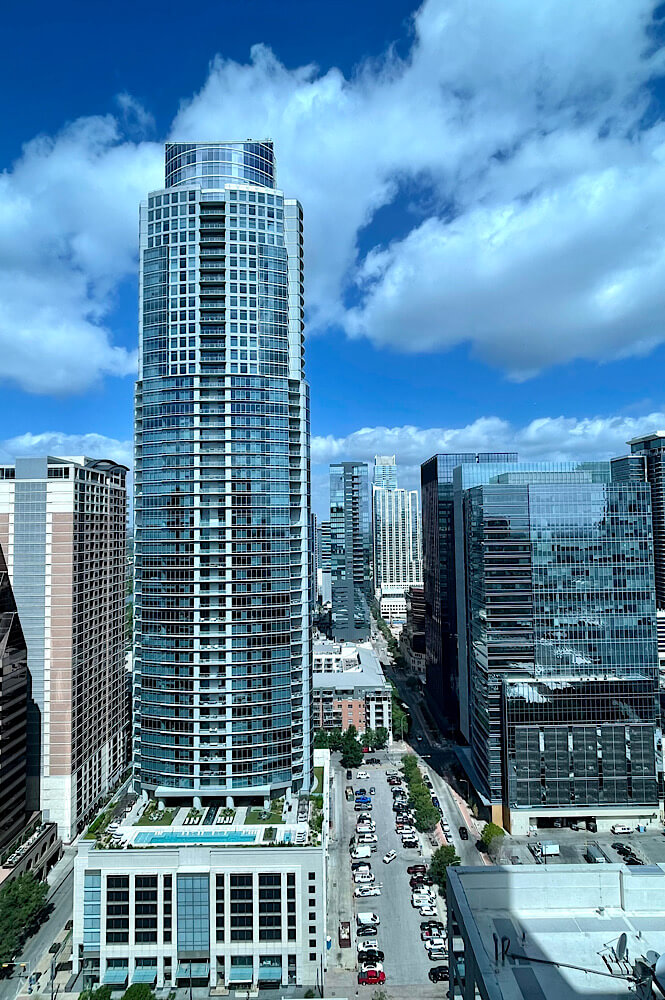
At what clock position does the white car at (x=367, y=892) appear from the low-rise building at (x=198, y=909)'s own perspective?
The white car is roughly at 8 o'clock from the low-rise building.

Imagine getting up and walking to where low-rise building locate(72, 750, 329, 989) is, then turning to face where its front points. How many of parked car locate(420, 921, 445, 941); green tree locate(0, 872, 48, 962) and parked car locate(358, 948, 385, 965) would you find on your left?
2

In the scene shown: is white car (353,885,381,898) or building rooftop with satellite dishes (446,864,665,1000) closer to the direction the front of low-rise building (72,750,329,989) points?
the building rooftop with satellite dishes

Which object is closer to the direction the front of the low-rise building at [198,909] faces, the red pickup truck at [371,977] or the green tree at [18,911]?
the red pickup truck

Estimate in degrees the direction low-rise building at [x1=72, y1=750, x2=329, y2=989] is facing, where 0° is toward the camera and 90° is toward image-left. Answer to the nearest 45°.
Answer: approximately 0°

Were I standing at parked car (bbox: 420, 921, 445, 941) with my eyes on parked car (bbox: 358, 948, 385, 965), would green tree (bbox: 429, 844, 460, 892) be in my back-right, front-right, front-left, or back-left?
back-right

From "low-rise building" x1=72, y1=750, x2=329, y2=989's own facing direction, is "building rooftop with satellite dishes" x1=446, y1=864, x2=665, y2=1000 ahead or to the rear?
ahead

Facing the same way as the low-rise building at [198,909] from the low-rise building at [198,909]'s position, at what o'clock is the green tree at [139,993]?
The green tree is roughly at 1 o'clock from the low-rise building.

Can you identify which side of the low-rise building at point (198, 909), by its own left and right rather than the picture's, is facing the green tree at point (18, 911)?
right

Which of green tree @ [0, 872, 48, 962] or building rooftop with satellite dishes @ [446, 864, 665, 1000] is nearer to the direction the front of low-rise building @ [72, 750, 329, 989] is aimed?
the building rooftop with satellite dishes

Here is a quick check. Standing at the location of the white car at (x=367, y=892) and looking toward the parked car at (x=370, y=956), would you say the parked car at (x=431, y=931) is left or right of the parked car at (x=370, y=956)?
left

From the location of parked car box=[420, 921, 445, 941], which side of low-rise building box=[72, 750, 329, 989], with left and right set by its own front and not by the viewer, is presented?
left

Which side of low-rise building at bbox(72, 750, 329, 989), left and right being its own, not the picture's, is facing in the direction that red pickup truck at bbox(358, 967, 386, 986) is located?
left
